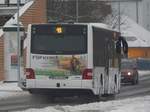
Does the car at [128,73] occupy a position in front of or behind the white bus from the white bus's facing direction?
in front

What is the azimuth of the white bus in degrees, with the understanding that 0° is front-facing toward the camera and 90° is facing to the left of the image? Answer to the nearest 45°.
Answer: approximately 180°
